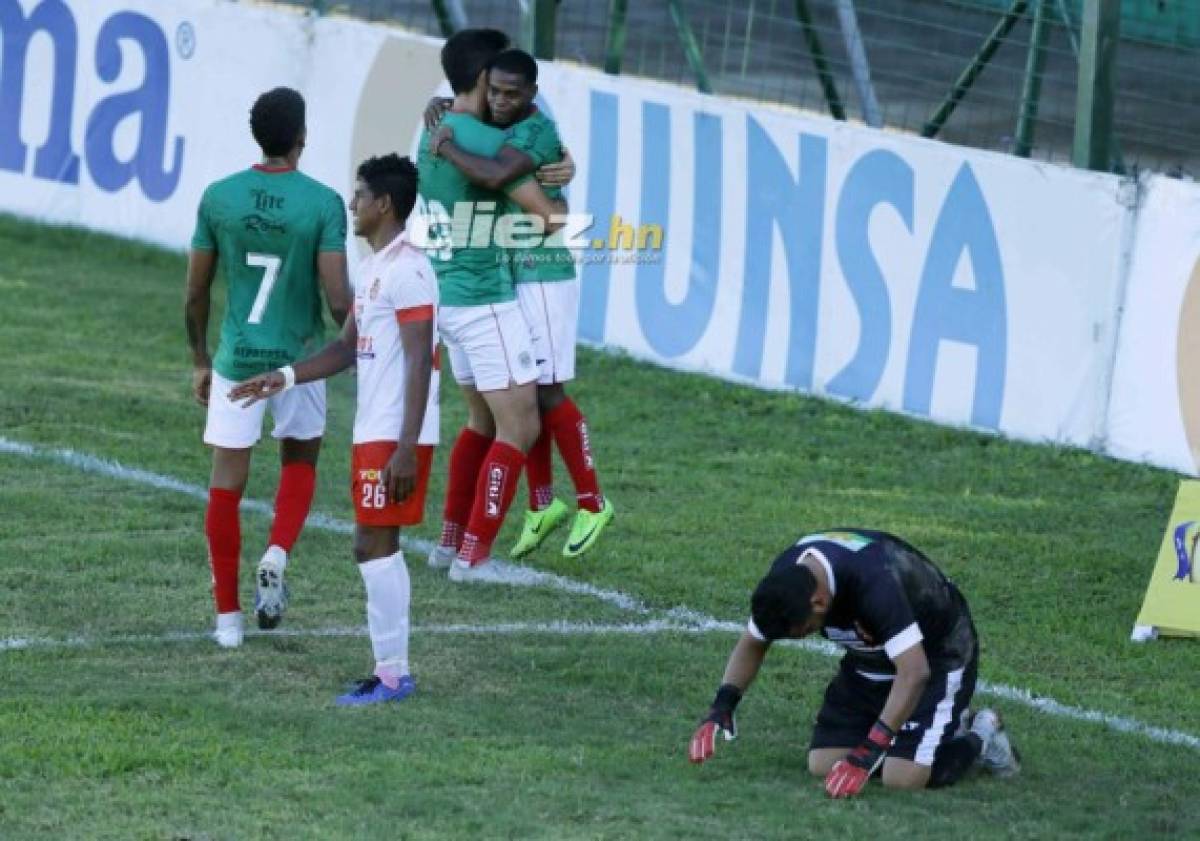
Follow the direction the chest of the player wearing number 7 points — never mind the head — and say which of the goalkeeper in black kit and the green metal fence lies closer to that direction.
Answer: the green metal fence

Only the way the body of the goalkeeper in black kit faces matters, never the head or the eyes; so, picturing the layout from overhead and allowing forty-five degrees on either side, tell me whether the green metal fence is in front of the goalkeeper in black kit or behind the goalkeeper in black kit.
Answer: behind

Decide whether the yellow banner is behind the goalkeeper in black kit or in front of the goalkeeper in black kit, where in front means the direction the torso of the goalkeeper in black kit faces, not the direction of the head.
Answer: behind

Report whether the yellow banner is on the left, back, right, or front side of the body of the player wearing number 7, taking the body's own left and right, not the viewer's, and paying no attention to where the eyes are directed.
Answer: right

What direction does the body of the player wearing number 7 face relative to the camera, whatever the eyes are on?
away from the camera

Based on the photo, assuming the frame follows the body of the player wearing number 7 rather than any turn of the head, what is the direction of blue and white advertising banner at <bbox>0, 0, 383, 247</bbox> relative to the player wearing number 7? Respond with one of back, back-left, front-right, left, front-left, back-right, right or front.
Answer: front

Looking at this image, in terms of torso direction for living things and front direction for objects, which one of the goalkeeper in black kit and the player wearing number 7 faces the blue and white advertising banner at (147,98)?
the player wearing number 7

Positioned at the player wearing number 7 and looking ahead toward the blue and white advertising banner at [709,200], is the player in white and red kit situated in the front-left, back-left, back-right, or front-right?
back-right

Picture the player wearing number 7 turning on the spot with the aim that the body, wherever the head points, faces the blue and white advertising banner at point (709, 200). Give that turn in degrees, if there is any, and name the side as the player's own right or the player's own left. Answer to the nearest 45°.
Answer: approximately 45° to the player's own right

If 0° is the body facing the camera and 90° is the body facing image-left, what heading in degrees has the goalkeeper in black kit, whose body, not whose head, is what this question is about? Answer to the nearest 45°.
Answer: approximately 45°

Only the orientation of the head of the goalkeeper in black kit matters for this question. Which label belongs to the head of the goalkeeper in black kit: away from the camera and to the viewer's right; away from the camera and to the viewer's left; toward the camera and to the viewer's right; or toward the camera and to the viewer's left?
toward the camera and to the viewer's left

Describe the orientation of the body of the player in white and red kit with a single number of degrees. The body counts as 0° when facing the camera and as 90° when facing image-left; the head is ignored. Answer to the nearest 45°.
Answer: approximately 90°

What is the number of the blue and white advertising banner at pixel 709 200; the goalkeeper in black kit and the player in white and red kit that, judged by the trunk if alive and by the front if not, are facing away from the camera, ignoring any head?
0

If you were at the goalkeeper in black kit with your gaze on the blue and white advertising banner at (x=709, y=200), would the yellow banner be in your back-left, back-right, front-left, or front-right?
front-right

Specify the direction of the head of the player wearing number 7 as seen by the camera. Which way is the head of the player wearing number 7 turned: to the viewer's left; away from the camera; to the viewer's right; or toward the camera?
away from the camera
